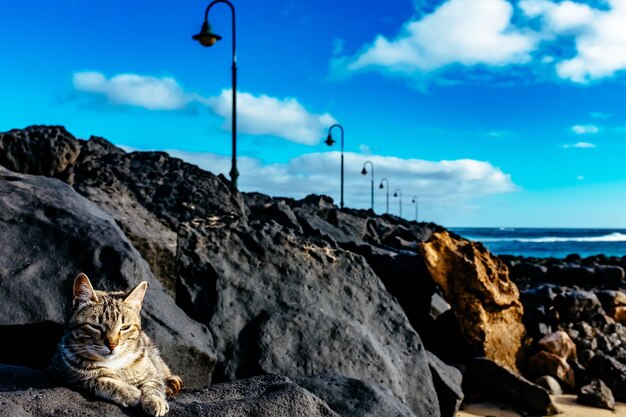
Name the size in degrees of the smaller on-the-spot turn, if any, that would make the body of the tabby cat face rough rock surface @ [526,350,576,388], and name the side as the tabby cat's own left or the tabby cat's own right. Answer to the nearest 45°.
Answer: approximately 135° to the tabby cat's own left

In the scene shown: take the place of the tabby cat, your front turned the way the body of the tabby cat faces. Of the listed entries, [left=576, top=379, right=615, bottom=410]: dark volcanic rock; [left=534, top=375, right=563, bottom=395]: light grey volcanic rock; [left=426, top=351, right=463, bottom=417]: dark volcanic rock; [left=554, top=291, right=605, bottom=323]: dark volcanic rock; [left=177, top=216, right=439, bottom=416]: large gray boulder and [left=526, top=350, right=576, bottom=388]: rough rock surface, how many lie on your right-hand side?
0

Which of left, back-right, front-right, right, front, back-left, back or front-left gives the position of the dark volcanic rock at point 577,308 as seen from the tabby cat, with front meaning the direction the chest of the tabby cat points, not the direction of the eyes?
back-left

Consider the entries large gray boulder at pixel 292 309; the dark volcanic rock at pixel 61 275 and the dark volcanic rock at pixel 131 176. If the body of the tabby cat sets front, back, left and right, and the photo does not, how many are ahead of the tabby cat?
0

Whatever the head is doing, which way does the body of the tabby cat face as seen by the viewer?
toward the camera

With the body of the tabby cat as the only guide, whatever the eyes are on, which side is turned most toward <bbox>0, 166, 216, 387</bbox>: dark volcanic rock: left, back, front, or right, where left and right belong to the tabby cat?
back

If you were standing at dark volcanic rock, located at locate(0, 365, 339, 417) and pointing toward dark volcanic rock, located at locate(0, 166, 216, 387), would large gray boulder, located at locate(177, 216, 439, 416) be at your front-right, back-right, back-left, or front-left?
front-right

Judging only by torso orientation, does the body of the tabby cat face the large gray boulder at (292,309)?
no

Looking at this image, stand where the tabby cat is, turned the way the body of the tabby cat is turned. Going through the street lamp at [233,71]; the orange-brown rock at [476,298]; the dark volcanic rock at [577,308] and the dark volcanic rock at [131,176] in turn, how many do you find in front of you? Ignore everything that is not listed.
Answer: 0

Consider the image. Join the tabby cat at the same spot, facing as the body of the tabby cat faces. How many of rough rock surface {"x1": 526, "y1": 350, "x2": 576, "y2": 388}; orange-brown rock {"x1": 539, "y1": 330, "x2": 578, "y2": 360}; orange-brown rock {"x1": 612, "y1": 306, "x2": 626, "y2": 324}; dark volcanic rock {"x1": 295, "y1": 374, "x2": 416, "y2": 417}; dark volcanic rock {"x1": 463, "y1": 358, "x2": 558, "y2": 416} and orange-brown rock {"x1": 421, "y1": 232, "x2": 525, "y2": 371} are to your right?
0

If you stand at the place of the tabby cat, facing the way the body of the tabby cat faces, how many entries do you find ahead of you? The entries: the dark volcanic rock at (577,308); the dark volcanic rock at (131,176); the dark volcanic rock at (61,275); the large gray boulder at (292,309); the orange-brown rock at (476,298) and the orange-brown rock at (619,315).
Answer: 0

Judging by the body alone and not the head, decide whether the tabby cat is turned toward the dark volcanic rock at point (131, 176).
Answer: no

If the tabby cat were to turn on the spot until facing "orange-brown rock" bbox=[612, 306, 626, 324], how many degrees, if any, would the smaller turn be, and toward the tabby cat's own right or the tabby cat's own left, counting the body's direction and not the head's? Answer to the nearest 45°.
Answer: approximately 135° to the tabby cat's own left

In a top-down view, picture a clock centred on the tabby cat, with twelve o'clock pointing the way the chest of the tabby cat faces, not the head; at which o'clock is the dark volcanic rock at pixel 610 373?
The dark volcanic rock is roughly at 8 o'clock from the tabby cat.

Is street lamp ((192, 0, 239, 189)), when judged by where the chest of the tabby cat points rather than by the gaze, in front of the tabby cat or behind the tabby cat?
behind

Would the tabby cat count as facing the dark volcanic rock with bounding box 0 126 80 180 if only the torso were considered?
no

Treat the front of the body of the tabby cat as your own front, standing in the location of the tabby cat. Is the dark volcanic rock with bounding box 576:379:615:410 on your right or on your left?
on your left

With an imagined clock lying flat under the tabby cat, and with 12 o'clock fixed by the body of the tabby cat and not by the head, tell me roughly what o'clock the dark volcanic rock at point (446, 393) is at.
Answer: The dark volcanic rock is roughly at 8 o'clock from the tabby cat.
